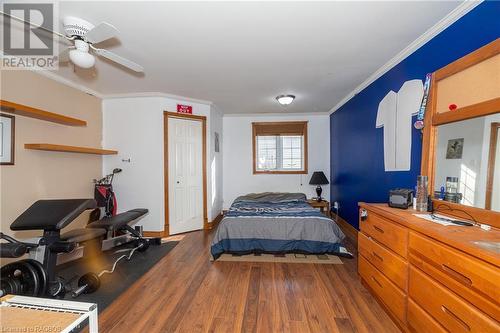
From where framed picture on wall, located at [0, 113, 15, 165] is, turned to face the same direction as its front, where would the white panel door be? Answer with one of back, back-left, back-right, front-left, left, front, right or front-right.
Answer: front-left

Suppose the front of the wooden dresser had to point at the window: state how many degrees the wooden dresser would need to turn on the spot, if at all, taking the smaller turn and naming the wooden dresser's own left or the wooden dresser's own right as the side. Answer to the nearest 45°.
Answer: approximately 90° to the wooden dresser's own right

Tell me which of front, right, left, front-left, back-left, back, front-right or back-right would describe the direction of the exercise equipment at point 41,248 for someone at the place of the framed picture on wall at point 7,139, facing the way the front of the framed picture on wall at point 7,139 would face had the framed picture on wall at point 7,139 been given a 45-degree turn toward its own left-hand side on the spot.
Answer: right

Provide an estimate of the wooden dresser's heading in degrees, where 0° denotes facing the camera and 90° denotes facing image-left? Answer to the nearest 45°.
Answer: approximately 45°

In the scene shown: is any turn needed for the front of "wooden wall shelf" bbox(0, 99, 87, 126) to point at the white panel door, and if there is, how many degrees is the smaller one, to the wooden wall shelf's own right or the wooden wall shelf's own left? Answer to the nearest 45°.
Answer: approximately 45° to the wooden wall shelf's own left

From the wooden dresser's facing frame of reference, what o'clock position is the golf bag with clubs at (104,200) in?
The golf bag with clubs is roughly at 1 o'clock from the wooden dresser.

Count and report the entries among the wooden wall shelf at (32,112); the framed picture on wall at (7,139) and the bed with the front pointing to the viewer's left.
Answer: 0

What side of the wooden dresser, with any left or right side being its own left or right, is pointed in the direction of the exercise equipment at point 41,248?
front

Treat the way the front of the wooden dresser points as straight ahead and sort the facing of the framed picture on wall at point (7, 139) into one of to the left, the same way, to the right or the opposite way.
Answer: the opposite way

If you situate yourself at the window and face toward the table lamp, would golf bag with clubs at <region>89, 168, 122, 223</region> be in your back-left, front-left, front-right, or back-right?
back-right

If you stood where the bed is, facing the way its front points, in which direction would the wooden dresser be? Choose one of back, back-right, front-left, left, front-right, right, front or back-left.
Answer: front-left

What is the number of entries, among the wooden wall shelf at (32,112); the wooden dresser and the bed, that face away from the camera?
0

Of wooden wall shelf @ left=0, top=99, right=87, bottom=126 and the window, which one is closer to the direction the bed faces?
the wooden wall shelf

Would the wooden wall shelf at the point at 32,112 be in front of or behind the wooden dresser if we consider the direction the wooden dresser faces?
in front

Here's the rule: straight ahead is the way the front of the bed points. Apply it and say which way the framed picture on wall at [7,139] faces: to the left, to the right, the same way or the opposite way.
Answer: to the left

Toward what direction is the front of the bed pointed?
toward the camera

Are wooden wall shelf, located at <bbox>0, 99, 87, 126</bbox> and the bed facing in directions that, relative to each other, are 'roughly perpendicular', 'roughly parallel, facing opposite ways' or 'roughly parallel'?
roughly perpendicular

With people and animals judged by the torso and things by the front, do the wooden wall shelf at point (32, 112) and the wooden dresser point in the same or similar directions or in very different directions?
very different directions

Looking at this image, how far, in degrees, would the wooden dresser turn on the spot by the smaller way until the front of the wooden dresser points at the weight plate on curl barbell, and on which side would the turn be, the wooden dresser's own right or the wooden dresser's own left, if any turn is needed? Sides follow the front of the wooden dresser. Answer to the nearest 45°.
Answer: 0° — it already faces it

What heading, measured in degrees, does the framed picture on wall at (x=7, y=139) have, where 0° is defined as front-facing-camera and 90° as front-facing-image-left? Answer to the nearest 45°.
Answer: approximately 315°
